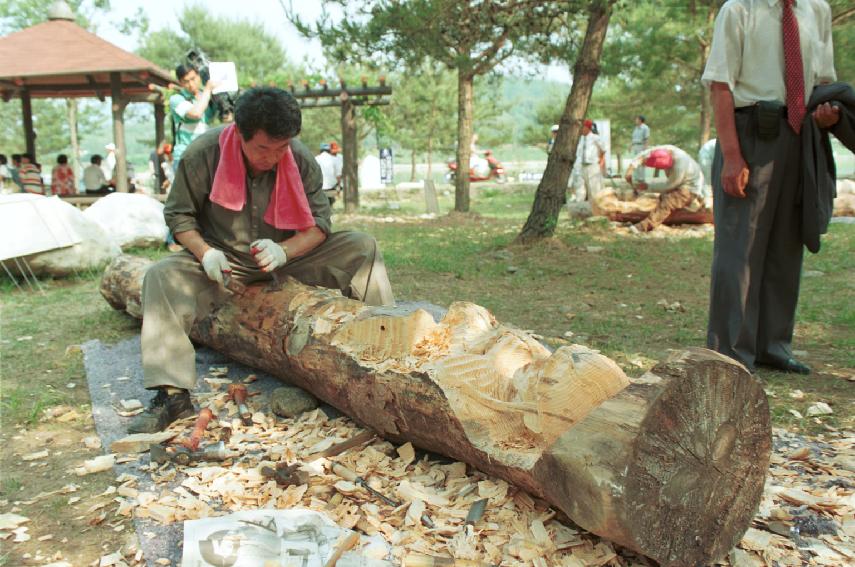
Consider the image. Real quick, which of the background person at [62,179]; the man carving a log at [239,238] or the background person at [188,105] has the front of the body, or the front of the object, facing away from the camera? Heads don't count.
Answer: the background person at [62,179]

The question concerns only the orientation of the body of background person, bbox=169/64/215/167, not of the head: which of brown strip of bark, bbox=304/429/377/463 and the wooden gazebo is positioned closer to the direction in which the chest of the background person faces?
the brown strip of bark

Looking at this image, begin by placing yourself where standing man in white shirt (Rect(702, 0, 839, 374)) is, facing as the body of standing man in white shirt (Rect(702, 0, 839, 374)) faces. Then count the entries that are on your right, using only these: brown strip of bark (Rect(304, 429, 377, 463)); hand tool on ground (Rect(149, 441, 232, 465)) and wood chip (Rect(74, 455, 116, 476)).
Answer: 3

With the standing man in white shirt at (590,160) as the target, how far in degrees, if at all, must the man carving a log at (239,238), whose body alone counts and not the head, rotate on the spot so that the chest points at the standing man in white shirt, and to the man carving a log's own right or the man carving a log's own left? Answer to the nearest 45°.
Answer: approximately 135° to the man carving a log's own left

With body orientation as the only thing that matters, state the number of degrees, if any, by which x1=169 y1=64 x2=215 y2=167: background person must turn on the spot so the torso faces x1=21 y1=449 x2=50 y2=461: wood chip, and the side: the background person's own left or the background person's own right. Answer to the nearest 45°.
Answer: approximately 45° to the background person's own right

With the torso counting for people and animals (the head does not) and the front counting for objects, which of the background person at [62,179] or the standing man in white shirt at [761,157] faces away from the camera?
the background person

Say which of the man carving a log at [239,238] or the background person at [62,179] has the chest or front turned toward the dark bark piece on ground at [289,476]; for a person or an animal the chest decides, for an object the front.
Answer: the man carving a log

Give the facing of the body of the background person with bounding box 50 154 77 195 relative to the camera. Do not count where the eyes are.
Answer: away from the camera

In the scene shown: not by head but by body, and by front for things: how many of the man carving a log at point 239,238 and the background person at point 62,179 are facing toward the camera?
1

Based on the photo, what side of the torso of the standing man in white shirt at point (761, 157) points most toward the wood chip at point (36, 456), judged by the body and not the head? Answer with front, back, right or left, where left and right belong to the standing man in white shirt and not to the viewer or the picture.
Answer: right

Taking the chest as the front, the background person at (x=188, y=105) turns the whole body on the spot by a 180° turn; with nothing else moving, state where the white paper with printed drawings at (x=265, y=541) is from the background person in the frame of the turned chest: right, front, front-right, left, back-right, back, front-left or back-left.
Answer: back-left
